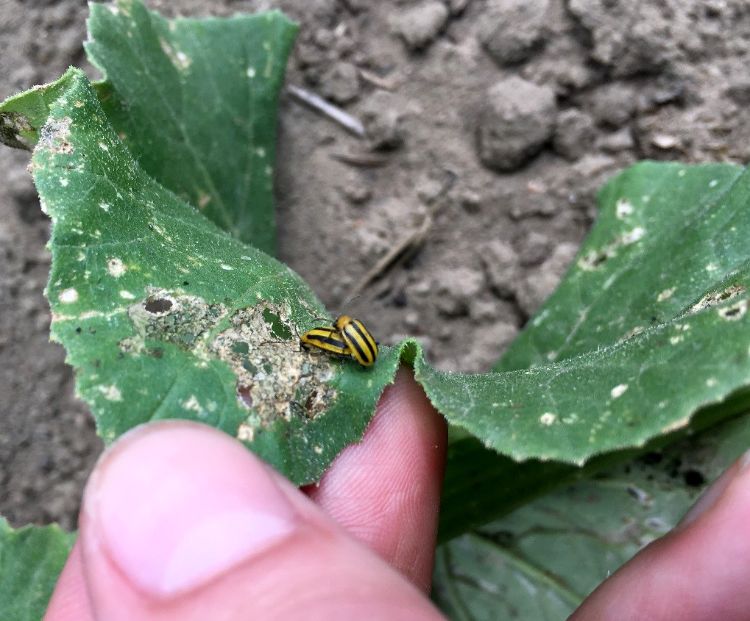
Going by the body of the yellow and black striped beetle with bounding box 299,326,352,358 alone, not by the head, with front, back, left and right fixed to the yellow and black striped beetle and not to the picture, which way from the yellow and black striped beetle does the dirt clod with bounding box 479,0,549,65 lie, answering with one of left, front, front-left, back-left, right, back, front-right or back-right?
back-right

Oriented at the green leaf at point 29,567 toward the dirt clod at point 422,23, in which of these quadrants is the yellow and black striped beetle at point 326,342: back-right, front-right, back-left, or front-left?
front-right

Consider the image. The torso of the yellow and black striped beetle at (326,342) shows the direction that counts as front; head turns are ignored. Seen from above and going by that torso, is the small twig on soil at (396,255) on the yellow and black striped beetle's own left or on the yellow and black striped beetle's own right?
on the yellow and black striped beetle's own right

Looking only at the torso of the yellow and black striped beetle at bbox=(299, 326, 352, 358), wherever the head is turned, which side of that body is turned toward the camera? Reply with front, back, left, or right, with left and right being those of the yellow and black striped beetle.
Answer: left

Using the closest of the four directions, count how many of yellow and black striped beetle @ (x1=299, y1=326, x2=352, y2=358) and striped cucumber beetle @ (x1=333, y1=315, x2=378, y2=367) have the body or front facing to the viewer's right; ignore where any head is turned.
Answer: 0

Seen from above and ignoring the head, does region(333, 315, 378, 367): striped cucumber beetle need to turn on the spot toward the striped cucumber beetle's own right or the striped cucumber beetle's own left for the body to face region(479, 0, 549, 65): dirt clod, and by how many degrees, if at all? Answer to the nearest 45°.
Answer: approximately 90° to the striped cucumber beetle's own right

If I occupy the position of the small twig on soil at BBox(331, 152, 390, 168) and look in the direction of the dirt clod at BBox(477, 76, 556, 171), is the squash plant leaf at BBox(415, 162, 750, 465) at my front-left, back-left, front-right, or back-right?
front-right

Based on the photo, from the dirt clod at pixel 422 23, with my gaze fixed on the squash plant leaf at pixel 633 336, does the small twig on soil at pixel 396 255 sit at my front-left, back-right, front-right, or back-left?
front-right

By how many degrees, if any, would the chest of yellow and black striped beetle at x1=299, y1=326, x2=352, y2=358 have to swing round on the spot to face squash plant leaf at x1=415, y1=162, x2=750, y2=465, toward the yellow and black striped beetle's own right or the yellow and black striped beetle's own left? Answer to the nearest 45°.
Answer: approximately 180°

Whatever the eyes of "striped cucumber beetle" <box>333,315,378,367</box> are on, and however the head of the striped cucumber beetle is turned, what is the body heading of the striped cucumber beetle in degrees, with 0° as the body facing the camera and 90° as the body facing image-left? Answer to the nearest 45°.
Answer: approximately 135°
